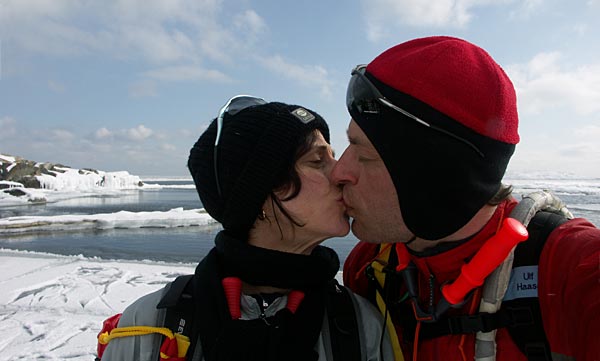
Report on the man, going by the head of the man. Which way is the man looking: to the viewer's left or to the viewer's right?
to the viewer's left

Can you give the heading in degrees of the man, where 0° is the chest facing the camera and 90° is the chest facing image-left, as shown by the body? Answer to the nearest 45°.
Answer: approximately 45°

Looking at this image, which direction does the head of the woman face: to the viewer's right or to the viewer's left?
to the viewer's right

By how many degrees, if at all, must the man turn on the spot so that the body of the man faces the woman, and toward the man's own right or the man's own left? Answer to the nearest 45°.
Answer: approximately 45° to the man's own right
